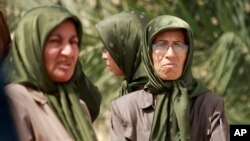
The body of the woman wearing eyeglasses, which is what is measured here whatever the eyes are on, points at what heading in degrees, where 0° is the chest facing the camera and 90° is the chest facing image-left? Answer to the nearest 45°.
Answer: approximately 0°

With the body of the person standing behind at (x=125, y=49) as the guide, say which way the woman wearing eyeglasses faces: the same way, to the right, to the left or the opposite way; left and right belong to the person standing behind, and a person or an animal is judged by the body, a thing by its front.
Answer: to the left

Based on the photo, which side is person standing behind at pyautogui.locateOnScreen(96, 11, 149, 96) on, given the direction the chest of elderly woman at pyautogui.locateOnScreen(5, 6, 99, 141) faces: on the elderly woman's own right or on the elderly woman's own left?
on the elderly woman's own left

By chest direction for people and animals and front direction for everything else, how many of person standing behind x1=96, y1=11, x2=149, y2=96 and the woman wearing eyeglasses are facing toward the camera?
1

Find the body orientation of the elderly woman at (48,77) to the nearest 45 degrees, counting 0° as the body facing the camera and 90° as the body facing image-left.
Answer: approximately 315°

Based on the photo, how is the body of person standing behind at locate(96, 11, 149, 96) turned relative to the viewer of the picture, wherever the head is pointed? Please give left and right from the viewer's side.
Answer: facing to the left of the viewer
